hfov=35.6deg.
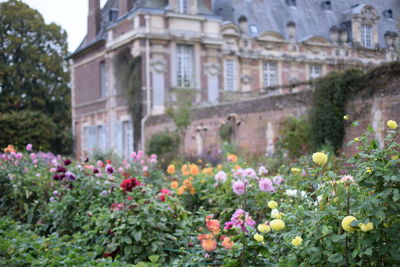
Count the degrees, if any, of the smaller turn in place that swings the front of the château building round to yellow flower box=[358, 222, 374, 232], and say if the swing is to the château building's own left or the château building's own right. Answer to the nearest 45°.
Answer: approximately 45° to the château building's own right

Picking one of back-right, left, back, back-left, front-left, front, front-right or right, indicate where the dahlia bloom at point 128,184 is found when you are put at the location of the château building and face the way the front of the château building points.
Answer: front-right

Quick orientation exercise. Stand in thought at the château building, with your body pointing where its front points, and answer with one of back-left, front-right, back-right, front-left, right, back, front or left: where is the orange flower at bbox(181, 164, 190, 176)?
front-right

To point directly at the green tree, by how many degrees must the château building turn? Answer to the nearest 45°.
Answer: approximately 180°

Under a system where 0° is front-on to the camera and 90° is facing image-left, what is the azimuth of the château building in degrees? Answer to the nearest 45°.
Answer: approximately 315°

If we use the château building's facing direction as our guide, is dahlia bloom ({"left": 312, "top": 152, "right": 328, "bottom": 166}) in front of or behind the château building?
in front

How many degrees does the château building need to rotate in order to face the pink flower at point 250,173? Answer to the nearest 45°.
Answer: approximately 45° to its right
